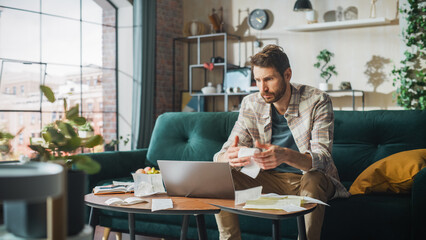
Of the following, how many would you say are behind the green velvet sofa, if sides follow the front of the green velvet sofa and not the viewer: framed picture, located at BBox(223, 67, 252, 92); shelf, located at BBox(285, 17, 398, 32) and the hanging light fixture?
3

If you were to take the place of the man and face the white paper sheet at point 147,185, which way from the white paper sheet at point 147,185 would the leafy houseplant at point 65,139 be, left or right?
left

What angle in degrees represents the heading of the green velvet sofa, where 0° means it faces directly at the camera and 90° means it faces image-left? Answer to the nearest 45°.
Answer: approximately 0°

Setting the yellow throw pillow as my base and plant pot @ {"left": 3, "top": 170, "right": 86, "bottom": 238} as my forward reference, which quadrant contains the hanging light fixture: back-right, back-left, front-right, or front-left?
back-right

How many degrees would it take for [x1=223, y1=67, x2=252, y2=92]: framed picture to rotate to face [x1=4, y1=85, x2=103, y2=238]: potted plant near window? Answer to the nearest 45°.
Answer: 0° — it already faces it

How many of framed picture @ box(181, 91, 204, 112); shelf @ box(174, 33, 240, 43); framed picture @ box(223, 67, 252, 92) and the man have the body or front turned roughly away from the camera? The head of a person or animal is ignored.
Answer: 0

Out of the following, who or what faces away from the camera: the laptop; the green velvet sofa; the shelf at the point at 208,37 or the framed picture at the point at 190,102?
the laptop

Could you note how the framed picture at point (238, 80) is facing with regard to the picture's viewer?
facing the viewer

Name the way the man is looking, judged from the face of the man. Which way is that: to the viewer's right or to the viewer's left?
to the viewer's left

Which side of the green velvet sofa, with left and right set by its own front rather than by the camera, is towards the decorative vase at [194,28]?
back

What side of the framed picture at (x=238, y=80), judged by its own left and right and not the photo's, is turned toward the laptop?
front

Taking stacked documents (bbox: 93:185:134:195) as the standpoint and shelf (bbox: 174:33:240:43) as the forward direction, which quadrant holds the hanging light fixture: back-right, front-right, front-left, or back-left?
front-right

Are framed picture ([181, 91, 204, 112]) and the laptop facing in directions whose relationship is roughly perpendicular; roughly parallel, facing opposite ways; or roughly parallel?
roughly parallel, facing opposite ways

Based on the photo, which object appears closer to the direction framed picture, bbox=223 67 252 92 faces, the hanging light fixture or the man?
the man

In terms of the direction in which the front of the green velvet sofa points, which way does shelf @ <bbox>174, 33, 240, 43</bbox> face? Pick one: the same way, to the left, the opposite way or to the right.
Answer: the same way

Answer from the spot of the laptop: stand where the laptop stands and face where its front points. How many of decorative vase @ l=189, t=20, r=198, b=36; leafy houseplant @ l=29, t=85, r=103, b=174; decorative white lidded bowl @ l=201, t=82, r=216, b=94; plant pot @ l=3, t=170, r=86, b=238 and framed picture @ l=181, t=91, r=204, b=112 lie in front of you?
3

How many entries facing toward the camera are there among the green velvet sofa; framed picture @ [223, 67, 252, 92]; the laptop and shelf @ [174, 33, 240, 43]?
3

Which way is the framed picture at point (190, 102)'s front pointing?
toward the camera

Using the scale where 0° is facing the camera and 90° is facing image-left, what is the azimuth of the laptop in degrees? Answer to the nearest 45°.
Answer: approximately 180°

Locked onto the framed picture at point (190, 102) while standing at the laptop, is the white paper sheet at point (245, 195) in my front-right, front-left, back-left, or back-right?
back-right

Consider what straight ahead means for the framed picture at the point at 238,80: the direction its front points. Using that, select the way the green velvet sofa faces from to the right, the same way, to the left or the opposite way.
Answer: the same way
